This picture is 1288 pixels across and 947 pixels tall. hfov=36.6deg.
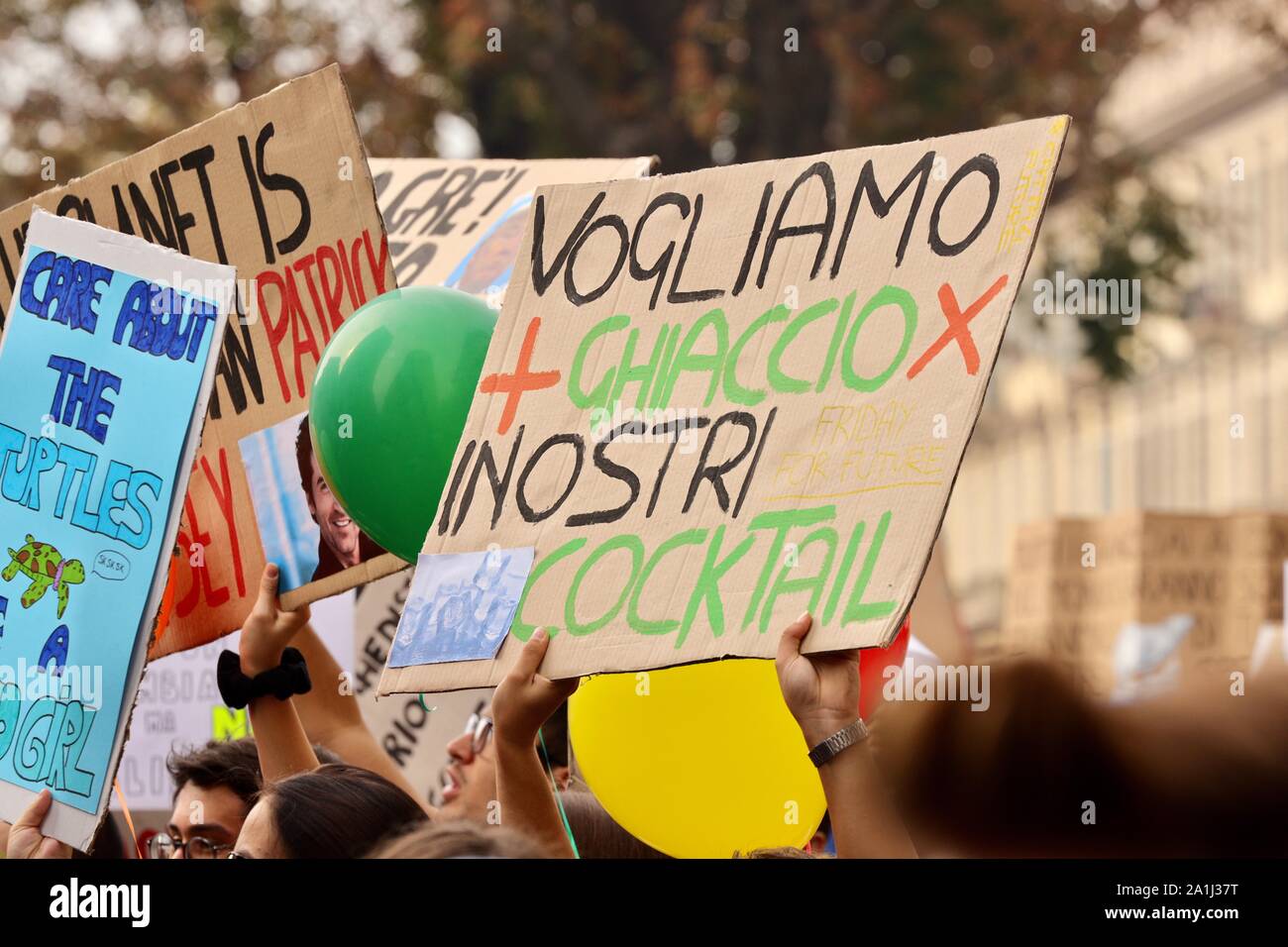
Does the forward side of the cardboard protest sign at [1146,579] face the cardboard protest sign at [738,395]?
yes

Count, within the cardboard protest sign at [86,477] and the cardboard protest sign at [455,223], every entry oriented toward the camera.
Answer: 2

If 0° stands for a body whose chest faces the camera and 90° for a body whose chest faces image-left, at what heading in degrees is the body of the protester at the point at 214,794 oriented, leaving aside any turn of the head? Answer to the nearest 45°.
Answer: approximately 45°

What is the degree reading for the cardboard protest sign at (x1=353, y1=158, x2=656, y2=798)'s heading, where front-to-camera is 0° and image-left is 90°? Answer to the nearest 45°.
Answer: approximately 0°

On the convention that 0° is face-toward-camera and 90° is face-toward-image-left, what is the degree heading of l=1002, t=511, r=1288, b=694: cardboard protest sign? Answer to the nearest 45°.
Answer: approximately 0°

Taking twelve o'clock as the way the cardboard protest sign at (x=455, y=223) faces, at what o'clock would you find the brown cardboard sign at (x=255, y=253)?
The brown cardboard sign is roughly at 1 o'clock from the cardboard protest sign.

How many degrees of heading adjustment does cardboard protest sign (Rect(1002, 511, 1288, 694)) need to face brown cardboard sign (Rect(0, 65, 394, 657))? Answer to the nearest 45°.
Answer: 0° — it already faces it
